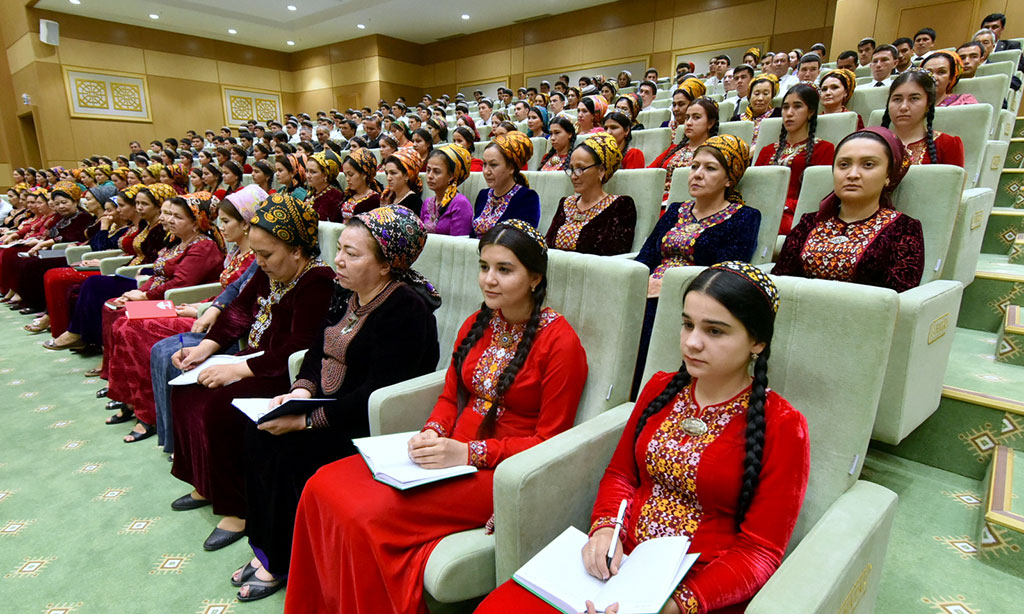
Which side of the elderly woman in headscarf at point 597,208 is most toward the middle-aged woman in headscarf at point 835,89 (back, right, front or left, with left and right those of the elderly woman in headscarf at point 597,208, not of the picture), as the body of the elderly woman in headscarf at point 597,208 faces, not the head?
back

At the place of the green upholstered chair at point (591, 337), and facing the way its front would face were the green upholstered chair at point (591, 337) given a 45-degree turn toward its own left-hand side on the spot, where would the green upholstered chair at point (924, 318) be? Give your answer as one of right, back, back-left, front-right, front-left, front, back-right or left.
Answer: left

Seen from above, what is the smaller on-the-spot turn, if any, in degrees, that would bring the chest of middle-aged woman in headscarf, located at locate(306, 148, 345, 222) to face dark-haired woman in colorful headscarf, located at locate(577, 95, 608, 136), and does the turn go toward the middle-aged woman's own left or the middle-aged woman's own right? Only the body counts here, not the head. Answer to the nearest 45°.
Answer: approximately 135° to the middle-aged woman's own left

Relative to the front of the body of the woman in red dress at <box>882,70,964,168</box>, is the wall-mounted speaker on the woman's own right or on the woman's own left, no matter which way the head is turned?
on the woman's own right

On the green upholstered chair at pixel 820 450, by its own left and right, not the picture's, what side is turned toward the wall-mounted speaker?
right

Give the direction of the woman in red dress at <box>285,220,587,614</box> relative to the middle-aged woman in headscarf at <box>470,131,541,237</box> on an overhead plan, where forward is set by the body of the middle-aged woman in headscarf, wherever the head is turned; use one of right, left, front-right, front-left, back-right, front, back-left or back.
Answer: front-left

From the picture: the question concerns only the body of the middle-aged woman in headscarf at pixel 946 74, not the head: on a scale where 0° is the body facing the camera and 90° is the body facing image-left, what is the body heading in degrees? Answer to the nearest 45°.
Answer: approximately 45°

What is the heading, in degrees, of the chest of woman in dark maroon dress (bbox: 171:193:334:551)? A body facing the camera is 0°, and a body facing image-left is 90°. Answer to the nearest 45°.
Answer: approximately 45°

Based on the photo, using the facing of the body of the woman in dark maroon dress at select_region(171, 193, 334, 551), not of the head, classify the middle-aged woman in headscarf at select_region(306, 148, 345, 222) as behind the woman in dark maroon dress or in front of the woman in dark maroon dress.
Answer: behind

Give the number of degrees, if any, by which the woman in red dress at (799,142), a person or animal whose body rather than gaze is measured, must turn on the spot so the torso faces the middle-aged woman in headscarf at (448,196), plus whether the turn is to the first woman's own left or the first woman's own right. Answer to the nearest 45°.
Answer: approximately 45° to the first woman's own right
